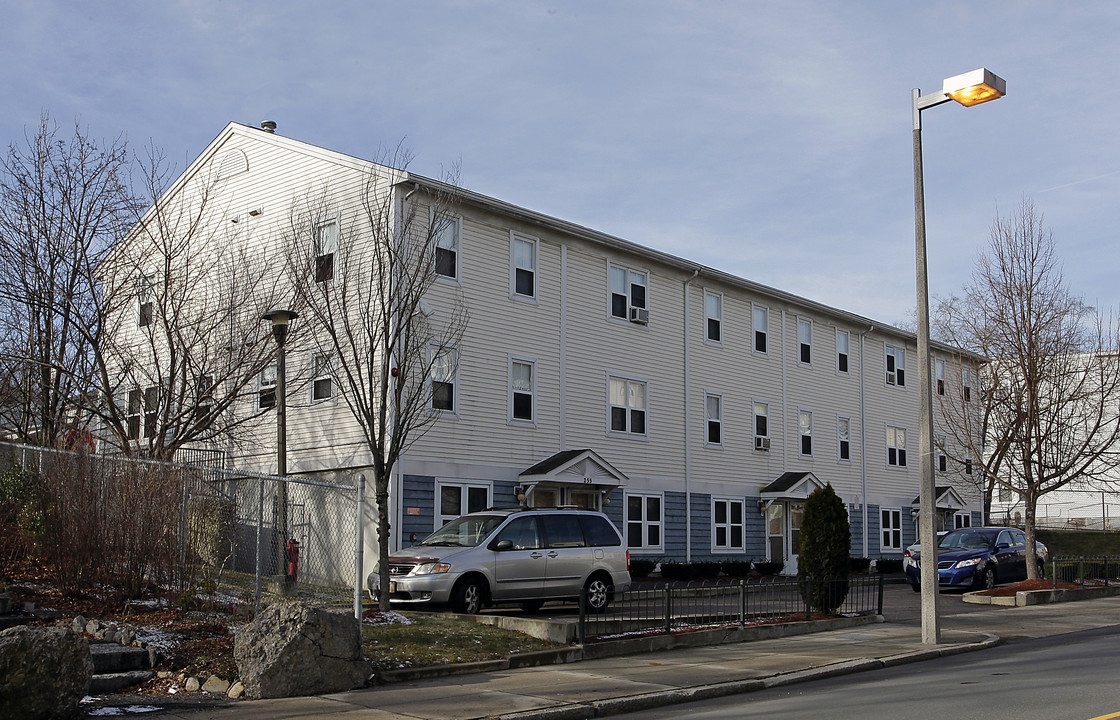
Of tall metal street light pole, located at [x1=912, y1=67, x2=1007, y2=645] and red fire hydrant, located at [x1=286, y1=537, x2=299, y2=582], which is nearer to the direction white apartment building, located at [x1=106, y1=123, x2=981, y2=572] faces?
the tall metal street light pole

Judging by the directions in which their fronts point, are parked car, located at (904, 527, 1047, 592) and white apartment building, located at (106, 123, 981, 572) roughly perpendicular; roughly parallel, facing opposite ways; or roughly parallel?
roughly perpendicular

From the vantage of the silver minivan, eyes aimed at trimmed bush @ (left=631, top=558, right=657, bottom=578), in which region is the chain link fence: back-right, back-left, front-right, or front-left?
back-left

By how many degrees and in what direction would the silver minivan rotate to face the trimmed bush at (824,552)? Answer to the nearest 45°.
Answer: approximately 135° to its left

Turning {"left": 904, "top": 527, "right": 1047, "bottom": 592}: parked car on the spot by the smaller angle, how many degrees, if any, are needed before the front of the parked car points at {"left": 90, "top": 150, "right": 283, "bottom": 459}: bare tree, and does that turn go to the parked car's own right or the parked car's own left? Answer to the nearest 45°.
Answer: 0° — it already faces it

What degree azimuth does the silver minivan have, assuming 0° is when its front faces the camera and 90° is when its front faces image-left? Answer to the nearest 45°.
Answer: approximately 45°

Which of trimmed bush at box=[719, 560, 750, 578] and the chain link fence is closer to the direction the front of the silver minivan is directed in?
the chain link fence

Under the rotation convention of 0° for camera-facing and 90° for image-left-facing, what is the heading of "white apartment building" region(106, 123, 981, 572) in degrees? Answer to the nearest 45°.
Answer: approximately 315°

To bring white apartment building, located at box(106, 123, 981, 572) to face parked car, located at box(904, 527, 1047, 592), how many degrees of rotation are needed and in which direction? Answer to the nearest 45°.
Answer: approximately 45° to its left

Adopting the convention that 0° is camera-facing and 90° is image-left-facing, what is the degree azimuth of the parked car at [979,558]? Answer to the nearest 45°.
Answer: approximately 45°
